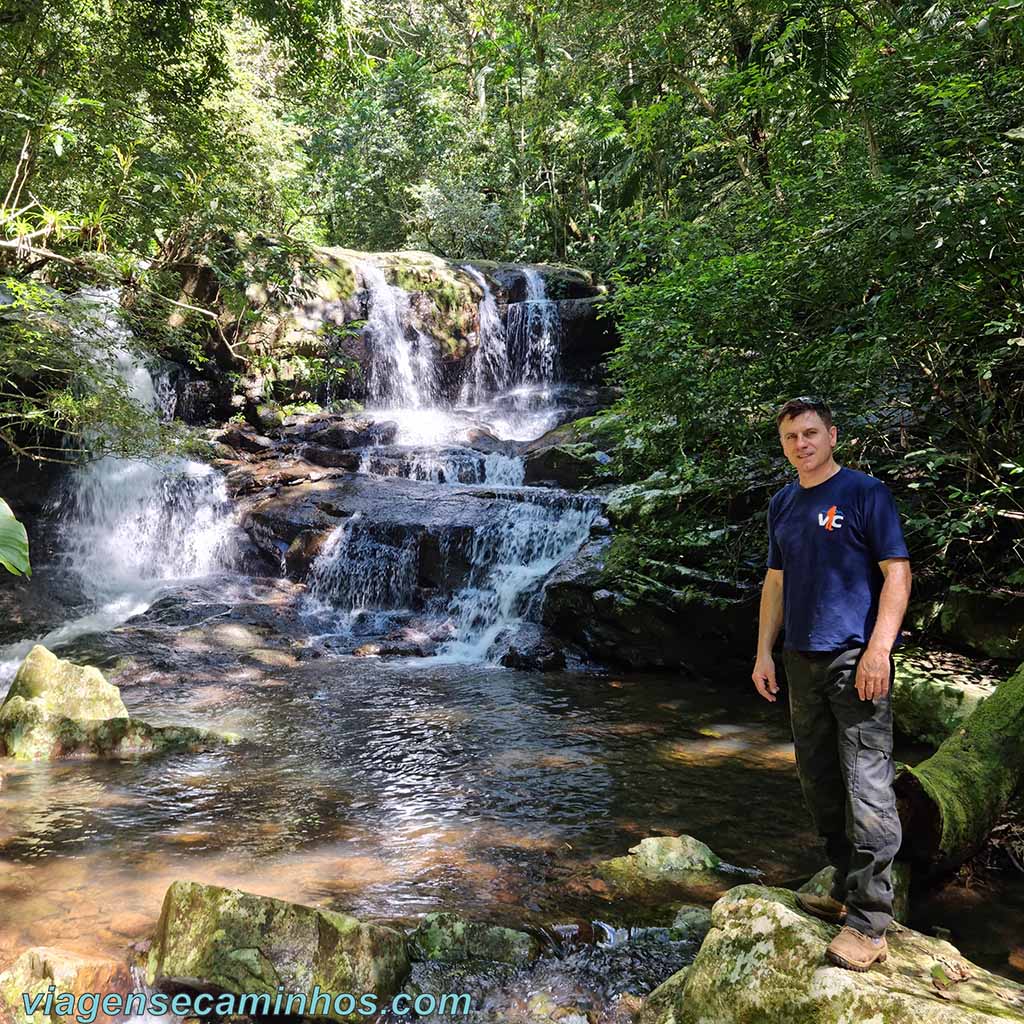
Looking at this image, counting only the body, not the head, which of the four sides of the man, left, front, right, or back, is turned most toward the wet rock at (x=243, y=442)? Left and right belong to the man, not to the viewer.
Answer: right

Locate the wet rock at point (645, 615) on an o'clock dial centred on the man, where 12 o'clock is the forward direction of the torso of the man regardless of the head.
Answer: The wet rock is roughly at 4 o'clock from the man.

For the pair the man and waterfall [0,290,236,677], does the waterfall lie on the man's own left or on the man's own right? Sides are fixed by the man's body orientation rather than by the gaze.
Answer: on the man's own right

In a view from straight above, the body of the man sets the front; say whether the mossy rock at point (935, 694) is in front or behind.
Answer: behind

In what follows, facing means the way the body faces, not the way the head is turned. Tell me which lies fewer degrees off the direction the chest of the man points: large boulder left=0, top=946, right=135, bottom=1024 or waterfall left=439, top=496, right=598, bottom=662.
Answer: the large boulder

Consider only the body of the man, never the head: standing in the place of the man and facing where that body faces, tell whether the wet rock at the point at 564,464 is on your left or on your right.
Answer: on your right

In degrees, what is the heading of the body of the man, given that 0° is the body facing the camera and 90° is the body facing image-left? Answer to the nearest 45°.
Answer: approximately 45°

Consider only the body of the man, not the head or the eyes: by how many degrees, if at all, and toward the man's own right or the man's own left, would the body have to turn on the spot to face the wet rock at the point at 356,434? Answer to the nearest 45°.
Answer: approximately 90° to the man's own right

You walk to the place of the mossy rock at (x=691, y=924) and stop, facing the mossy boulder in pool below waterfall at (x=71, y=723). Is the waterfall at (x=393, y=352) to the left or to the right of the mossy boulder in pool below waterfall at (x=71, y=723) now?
right

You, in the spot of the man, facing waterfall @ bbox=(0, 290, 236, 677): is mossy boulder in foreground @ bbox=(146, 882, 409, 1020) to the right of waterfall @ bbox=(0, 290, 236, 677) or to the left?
left

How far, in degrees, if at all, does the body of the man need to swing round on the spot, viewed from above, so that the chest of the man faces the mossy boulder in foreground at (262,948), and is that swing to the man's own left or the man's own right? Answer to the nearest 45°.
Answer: approximately 45° to the man's own right

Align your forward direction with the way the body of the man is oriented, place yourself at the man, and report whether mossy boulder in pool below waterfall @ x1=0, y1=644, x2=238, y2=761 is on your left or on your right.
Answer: on your right
